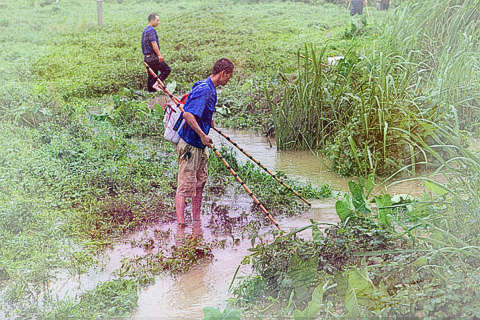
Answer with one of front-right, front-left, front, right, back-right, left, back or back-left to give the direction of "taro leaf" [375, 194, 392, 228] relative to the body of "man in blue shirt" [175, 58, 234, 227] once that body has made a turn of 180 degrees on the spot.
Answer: back-left

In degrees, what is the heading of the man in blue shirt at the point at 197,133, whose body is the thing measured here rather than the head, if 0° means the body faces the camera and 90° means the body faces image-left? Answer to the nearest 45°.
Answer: approximately 270°

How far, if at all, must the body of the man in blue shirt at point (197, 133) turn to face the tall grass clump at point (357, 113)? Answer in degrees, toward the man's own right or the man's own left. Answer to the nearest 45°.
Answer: approximately 45° to the man's own left

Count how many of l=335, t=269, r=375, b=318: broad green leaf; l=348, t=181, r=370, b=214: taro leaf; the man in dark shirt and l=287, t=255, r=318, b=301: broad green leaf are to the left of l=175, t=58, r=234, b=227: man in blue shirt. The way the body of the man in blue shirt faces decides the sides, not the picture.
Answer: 1

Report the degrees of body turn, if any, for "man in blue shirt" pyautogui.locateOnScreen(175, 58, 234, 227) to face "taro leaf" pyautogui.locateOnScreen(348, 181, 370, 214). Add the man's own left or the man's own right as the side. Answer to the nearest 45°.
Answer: approximately 45° to the man's own right

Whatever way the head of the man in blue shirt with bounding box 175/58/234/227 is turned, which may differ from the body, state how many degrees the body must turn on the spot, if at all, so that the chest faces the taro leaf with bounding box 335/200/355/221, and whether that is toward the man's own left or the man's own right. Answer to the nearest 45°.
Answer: approximately 45° to the man's own right

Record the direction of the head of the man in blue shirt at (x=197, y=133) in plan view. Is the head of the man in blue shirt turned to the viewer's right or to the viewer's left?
to the viewer's right

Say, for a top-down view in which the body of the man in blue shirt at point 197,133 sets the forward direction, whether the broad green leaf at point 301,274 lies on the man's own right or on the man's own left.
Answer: on the man's own right

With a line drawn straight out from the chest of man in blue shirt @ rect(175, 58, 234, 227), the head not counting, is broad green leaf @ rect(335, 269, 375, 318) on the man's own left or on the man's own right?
on the man's own right

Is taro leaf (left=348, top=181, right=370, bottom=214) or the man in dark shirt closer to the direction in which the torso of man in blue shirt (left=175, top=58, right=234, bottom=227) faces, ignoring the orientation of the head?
the taro leaf

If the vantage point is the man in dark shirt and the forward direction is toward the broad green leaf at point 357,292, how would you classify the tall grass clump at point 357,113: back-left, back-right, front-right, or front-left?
front-left

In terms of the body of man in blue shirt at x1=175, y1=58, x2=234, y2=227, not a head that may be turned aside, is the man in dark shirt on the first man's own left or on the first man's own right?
on the first man's own left

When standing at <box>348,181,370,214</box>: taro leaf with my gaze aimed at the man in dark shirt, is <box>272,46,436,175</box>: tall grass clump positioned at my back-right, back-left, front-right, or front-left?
front-right

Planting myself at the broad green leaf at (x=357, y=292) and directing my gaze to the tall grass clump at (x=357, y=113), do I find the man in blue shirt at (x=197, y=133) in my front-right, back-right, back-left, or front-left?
front-left
